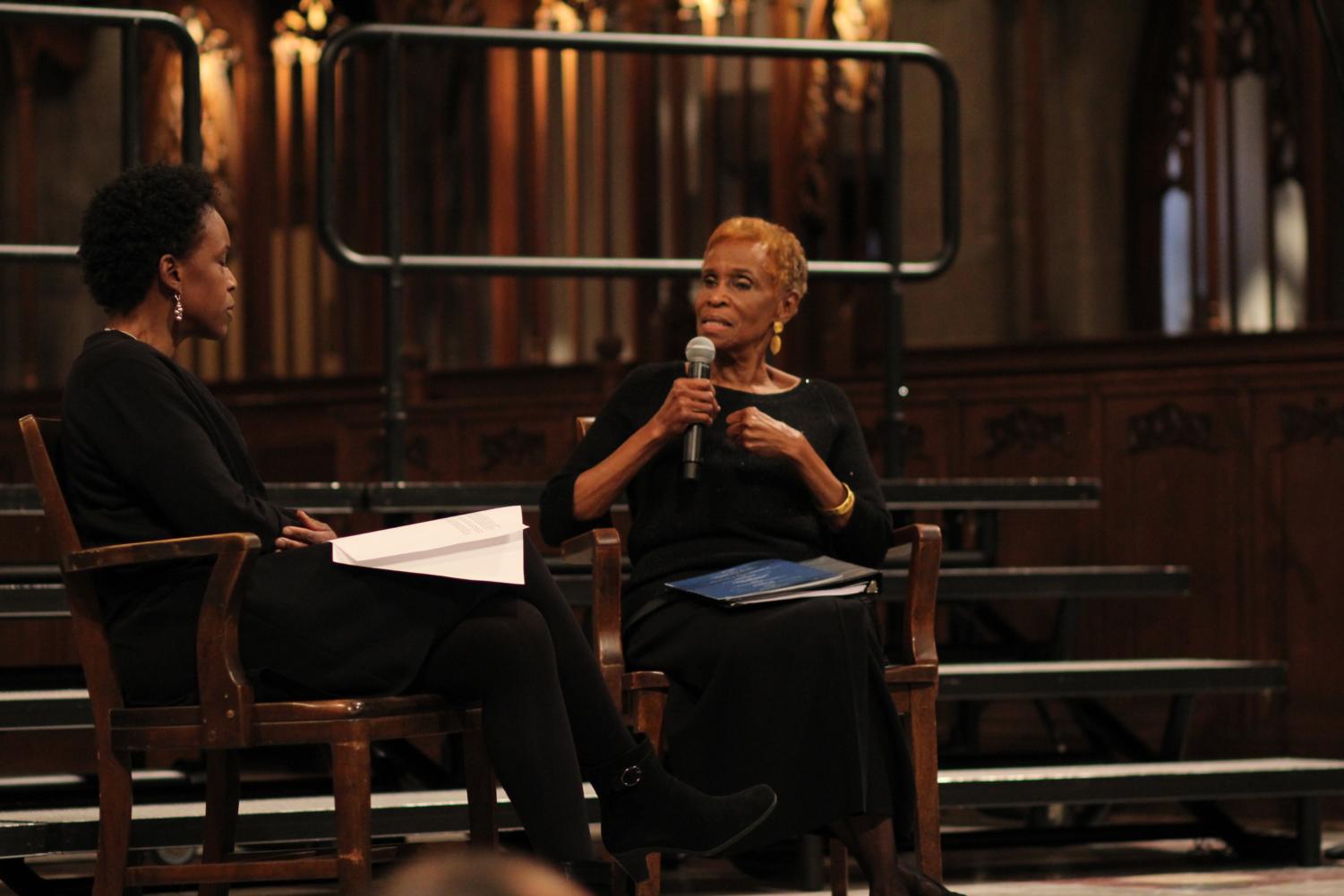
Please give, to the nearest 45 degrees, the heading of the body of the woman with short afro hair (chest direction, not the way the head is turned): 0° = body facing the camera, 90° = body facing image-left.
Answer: approximately 270°

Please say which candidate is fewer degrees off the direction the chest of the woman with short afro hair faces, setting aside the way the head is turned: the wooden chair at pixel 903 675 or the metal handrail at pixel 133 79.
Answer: the wooden chair

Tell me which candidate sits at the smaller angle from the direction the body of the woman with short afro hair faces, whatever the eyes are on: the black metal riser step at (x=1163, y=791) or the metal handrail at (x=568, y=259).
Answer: the black metal riser step

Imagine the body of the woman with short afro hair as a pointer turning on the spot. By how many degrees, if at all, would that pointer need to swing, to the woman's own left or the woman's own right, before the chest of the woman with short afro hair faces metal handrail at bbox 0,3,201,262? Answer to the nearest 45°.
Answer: approximately 90° to the woman's own left

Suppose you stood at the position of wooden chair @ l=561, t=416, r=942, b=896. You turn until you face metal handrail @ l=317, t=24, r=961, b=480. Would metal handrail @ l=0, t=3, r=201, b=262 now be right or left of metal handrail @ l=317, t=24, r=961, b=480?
left

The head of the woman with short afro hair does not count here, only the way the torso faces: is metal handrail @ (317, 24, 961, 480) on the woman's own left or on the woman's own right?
on the woman's own left
